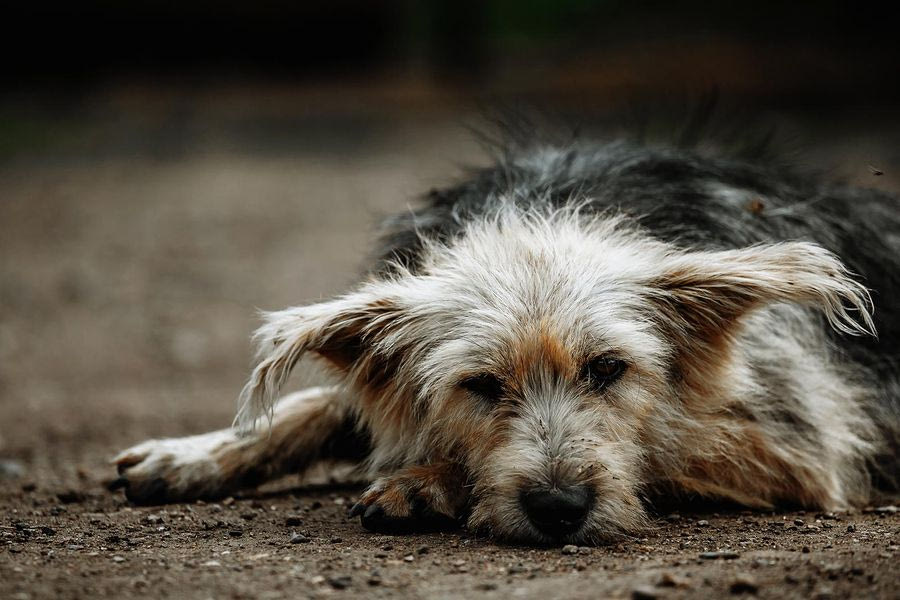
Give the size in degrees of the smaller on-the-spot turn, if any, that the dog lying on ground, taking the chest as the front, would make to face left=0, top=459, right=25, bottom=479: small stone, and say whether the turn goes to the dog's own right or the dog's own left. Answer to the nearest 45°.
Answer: approximately 45° to the dog's own right

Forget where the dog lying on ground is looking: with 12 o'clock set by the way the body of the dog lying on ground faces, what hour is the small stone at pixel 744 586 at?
The small stone is roughly at 10 o'clock from the dog lying on ground.

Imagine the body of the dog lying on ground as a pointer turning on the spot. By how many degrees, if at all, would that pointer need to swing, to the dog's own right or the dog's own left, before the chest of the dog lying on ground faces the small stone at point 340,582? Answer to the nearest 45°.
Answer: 0° — it already faces it

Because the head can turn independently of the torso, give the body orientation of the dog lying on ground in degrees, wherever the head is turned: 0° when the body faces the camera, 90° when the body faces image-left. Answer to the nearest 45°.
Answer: approximately 45°

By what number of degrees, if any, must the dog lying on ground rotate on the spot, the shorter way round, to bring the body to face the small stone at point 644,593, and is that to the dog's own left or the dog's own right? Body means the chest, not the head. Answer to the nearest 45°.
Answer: approximately 45° to the dog's own left

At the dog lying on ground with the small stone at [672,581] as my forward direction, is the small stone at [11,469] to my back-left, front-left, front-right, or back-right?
back-right

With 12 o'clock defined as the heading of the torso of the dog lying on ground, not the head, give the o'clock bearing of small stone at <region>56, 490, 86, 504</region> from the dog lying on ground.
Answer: The small stone is roughly at 2 o'clock from the dog lying on ground.

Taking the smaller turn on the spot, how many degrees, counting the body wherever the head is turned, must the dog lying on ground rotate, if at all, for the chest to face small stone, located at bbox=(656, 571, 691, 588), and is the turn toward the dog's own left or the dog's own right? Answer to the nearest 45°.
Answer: approximately 45° to the dog's own left

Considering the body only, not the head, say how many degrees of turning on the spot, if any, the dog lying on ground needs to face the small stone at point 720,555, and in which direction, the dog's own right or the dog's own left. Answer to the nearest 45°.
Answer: approximately 90° to the dog's own left
